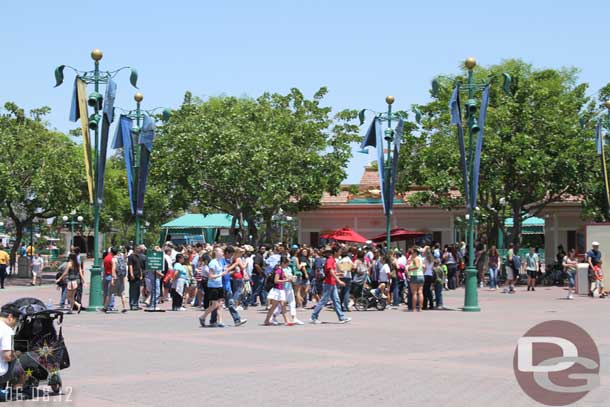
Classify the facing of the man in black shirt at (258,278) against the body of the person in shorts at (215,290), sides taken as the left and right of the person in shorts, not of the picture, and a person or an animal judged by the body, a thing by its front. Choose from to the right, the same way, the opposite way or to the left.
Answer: the same way

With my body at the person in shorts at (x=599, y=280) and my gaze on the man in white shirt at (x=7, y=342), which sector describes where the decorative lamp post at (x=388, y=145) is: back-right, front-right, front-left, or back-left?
front-right

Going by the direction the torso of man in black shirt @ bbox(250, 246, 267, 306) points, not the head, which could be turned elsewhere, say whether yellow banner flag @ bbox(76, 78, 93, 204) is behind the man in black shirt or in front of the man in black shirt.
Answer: behind

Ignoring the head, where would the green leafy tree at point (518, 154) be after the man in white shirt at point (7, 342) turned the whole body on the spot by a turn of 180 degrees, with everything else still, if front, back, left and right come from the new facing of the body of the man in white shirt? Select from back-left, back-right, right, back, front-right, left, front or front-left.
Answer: back-right

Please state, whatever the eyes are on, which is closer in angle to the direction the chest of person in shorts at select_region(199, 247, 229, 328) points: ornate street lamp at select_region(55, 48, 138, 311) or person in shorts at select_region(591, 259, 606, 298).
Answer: the person in shorts

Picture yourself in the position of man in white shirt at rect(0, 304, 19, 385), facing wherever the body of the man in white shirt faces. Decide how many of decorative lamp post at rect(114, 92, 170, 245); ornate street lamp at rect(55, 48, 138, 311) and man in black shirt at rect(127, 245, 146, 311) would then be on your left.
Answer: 3

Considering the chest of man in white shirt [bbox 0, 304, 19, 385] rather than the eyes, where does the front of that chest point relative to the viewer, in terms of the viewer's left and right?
facing to the right of the viewer

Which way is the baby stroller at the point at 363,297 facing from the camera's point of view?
to the viewer's right

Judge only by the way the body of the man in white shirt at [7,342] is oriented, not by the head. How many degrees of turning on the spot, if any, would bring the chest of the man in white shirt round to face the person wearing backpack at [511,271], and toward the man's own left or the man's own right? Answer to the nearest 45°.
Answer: approximately 45° to the man's own left

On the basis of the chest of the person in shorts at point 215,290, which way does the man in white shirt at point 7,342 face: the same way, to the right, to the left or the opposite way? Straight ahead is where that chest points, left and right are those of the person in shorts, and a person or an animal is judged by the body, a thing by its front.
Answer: the same way

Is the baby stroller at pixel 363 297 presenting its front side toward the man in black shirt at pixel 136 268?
no

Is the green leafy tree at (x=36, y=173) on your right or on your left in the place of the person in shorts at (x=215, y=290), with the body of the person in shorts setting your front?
on your left

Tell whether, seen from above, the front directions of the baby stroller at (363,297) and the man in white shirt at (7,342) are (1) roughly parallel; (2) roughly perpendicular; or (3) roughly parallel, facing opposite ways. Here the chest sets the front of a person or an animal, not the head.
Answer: roughly parallel
